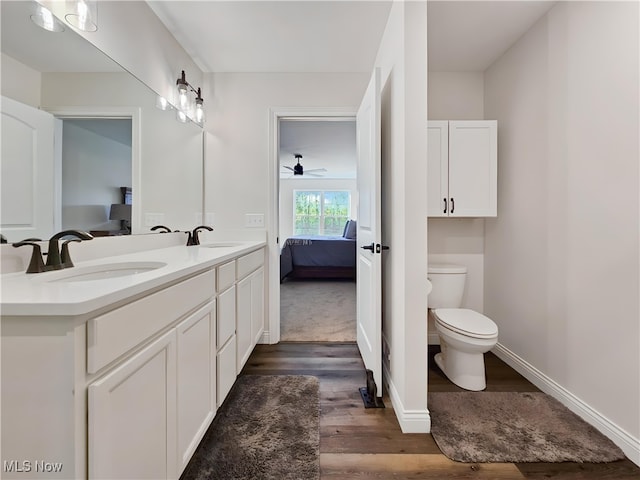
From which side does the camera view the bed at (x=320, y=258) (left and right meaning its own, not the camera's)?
left

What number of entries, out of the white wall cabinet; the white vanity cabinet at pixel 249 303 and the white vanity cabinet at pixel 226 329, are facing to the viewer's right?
2

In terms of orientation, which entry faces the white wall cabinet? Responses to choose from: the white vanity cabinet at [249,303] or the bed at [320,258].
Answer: the white vanity cabinet

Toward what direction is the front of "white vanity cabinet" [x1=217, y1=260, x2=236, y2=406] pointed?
to the viewer's right

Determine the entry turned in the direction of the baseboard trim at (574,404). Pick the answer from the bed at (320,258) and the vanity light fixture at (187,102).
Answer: the vanity light fixture

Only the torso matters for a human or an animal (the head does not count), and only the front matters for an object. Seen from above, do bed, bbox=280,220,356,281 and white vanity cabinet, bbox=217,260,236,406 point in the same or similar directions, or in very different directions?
very different directions

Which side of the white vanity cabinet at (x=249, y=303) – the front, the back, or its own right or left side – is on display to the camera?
right
